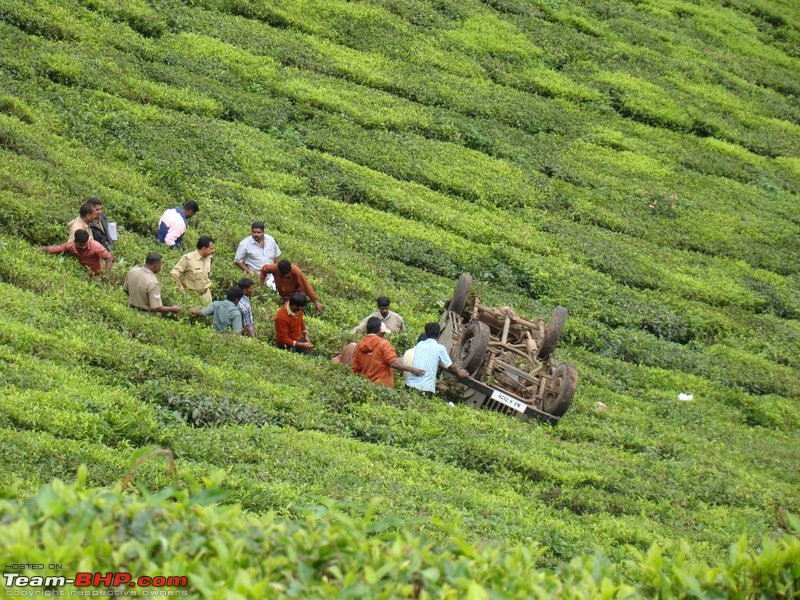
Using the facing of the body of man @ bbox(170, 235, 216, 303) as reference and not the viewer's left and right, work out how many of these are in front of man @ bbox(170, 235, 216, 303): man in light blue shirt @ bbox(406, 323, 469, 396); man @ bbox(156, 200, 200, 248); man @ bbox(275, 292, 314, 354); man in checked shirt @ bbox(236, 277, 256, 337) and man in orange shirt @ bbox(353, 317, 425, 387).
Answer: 4

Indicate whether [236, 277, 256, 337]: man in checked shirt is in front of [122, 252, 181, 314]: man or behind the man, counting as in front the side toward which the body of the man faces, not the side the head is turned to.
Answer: in front

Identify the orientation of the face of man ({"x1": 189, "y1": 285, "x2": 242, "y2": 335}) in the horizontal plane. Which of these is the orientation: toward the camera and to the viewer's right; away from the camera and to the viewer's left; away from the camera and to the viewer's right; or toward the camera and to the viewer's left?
away from the camera and to the viewer's right

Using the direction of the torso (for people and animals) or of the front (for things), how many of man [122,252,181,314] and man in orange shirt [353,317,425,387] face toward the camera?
0

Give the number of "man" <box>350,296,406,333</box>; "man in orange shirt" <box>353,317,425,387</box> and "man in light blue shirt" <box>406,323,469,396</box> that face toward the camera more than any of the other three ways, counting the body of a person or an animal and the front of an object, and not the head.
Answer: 1

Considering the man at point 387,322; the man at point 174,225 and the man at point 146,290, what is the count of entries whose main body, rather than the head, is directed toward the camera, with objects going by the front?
1

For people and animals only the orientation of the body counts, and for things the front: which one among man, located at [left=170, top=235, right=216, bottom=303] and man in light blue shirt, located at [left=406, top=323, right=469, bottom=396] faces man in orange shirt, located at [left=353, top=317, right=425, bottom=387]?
the man

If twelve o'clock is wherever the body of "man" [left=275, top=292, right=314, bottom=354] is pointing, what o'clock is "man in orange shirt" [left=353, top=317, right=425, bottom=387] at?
The man in orange shirt is roughly at 12 o'clock from the man.

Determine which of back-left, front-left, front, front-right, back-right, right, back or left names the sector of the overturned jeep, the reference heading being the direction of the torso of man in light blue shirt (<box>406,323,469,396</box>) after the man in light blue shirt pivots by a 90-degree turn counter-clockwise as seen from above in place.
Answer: right

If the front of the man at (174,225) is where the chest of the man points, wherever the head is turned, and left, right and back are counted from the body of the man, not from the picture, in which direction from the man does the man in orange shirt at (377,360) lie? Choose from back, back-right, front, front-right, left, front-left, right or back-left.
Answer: front-right

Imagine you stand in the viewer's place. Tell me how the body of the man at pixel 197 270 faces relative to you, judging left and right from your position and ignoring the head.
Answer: facing the viewer and to the right of the viewer

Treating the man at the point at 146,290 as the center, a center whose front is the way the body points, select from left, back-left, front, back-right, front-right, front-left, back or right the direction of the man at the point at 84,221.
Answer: left

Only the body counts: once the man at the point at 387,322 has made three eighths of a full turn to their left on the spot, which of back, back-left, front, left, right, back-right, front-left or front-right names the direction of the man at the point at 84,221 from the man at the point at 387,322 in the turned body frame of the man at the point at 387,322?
back-left

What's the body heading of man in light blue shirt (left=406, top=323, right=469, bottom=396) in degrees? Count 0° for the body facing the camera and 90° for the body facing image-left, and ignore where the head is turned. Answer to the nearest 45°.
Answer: approximately 225°
